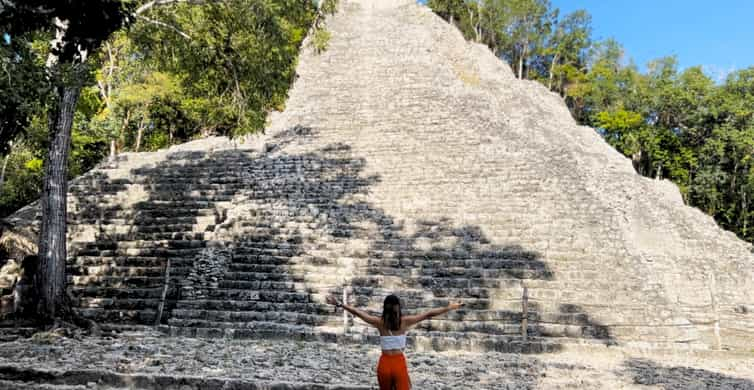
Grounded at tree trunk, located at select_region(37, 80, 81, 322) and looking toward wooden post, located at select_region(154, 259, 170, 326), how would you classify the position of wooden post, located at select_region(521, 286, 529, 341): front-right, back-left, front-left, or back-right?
front-right

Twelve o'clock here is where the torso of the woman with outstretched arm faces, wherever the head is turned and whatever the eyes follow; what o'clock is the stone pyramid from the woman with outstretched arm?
The stone pyramid is roughly at 12 o'clock from the woman with outstretched arm.

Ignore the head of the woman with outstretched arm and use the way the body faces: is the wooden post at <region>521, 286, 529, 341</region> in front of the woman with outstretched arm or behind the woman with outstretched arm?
in front

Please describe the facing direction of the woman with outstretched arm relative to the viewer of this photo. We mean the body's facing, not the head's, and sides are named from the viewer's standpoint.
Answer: facing away from the viewer

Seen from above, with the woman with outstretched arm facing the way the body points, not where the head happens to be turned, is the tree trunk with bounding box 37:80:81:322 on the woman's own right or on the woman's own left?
on the woman's own left

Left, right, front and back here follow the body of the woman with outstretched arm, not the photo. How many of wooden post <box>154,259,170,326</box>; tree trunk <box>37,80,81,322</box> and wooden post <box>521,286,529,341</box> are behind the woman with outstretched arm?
0

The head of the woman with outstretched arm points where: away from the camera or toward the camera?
away from the camera

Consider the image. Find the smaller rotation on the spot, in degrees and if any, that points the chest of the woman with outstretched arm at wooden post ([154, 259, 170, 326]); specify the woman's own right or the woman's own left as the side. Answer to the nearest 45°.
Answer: approximately 45° to the woman's own left

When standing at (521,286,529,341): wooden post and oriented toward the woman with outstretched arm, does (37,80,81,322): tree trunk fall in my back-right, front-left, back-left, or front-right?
front-right
